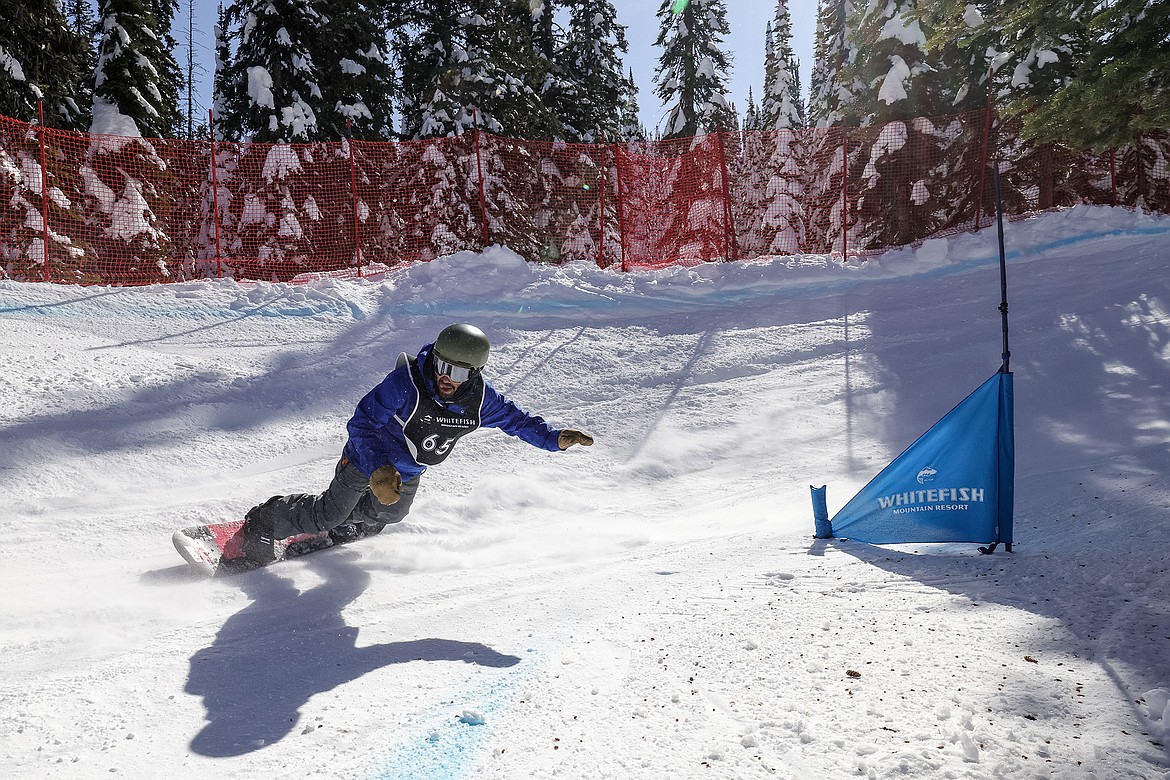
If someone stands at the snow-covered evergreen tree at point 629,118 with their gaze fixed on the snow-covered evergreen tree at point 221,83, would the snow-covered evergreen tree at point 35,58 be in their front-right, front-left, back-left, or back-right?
front-left

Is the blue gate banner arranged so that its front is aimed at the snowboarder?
no

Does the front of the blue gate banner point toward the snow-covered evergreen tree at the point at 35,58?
no

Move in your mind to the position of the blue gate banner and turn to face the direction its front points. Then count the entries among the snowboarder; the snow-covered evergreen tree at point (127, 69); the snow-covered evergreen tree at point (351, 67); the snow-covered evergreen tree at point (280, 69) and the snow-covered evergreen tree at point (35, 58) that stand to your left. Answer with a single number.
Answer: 0

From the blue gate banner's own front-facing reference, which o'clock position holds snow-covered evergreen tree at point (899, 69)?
The snow-covered evergreen tree is roughly at 6 o'clock from the blue gate banner.

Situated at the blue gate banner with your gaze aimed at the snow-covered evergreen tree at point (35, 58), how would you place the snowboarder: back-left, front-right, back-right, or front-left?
front-left

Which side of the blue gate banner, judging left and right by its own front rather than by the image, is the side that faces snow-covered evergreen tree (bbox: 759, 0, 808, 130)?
back

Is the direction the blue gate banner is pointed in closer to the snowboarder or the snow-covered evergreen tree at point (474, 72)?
the snowboarder

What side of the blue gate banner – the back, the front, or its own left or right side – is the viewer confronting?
front

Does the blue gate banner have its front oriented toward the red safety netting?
no
